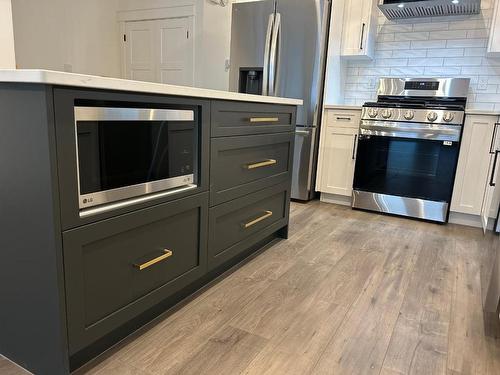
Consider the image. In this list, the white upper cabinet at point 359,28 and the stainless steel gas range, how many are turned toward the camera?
2

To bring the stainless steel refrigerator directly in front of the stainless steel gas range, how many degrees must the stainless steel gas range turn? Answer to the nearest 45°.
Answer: approximately 90° to its right

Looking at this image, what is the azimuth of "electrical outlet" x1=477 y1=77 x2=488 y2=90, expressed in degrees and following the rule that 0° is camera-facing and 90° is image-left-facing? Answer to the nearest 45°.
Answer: approximately 0°

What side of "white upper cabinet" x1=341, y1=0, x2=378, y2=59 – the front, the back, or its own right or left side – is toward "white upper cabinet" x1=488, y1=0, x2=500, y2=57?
left

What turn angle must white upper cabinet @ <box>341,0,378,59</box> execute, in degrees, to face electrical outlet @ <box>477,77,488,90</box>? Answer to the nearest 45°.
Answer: approximately 90° to its left

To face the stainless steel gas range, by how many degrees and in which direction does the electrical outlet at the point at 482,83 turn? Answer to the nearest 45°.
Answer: approximately 45° to its right

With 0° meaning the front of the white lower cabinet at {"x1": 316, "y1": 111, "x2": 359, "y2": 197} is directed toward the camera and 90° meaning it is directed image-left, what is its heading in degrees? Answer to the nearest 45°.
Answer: approximately 0°

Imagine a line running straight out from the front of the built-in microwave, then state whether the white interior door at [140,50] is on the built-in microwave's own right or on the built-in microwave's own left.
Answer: on the built-in microwave's own left
